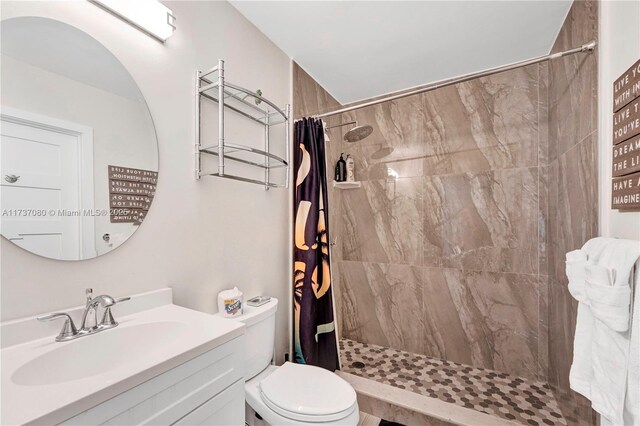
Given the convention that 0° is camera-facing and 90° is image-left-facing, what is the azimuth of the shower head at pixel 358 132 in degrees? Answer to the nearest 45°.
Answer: approximately 315°

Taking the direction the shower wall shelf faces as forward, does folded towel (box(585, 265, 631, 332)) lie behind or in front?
in front

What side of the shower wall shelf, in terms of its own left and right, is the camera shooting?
front

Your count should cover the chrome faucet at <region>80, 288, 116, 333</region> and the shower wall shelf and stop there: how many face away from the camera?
0

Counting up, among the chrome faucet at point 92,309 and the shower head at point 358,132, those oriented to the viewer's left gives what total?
0

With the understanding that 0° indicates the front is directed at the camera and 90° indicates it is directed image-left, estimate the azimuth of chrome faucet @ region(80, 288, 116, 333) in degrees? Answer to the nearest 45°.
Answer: approximately 315°

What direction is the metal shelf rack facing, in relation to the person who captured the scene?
facing the viewer and to the right of the viewer

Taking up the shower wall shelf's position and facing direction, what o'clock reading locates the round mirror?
The round mirror is roughly at 1 o'clock from the shower wall shelf.

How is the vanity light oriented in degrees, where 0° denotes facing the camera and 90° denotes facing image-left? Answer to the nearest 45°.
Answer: approximately 315°
